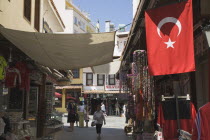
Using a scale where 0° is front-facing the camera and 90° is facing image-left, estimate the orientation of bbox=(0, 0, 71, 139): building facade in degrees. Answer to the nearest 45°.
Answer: approximately 270°

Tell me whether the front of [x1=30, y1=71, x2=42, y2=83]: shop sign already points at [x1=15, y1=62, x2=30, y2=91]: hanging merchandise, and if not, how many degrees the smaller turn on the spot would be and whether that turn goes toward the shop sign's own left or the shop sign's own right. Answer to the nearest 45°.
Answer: approximately 45° to the shop sign's own right

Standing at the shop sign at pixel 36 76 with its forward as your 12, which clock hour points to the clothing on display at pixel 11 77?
The clothing on display is roughly at 2 o'clock from the shop sign.
